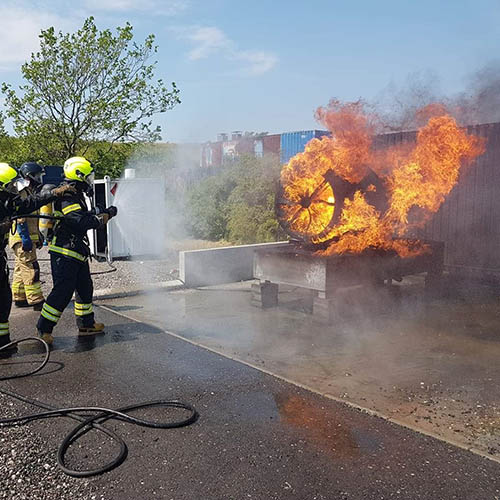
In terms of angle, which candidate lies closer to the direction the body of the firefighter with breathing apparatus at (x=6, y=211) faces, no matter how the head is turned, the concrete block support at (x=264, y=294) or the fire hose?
the concrete block support

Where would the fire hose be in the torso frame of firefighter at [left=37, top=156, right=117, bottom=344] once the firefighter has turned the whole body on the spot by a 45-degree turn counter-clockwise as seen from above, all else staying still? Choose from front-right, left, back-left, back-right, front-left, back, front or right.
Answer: back-right

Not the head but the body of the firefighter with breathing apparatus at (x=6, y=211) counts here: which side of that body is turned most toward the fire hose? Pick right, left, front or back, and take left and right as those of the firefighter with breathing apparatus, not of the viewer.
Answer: right

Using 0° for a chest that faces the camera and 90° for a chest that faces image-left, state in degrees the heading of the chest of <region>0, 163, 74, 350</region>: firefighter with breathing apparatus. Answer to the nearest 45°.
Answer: approximately 270°

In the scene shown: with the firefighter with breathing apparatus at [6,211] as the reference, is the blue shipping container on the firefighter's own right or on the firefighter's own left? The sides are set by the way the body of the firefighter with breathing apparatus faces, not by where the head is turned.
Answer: on the firefighter's own left

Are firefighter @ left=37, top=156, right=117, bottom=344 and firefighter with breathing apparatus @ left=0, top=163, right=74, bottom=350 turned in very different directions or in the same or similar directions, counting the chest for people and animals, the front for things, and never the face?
same or similar directions

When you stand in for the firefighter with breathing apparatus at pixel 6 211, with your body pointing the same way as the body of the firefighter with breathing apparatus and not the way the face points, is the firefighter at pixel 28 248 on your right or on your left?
on your left

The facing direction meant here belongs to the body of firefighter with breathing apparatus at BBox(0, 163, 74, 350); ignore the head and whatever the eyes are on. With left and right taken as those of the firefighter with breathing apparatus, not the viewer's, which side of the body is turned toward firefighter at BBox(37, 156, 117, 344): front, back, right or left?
front

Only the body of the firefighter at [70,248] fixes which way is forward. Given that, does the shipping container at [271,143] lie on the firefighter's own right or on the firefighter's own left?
on the firefighter's own left

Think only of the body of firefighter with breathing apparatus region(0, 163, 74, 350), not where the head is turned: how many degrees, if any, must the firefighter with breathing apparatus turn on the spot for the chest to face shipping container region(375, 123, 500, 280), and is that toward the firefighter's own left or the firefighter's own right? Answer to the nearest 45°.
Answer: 0° — they already face it

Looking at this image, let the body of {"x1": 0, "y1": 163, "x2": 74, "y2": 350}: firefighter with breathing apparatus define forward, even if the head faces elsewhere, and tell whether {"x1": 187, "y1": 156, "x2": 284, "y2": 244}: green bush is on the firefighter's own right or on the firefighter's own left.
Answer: on the firefighter's own left

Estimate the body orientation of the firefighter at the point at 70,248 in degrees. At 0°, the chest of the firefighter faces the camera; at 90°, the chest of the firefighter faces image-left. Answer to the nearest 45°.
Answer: approximately 270°

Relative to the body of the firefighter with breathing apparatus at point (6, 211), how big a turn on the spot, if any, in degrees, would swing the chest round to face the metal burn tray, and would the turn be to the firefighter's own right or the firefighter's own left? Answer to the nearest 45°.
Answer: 0° — they already face it

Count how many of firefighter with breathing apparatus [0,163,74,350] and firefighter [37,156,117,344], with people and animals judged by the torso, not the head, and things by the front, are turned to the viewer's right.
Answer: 2

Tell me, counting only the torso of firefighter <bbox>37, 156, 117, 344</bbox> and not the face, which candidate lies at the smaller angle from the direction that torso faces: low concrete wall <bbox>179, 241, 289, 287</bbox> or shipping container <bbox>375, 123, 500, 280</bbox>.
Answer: the shipping container
